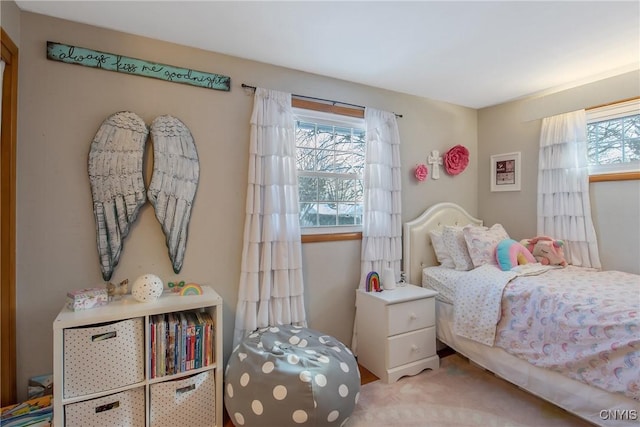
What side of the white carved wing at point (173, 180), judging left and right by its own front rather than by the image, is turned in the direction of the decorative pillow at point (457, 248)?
left

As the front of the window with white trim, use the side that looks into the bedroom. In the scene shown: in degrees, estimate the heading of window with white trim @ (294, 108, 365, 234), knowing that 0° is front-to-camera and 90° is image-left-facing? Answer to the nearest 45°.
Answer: approximately 315°

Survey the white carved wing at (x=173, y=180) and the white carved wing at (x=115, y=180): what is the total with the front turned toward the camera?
2

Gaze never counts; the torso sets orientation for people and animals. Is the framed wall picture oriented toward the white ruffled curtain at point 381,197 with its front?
yes

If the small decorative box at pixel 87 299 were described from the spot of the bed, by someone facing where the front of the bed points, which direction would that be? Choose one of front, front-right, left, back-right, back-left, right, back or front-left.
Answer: right

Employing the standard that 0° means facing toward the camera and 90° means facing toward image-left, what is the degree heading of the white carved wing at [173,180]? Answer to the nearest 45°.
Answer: approximately 0°

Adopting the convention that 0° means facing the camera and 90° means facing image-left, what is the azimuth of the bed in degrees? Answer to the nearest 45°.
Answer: approximately 315°

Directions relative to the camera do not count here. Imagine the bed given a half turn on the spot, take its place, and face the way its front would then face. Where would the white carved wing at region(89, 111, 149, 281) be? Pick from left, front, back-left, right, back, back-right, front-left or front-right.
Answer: left

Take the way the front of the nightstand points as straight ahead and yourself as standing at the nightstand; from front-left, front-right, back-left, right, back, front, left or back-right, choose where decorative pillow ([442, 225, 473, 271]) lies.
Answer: left

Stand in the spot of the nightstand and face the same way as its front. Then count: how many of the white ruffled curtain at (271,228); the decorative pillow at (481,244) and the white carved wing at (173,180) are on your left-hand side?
1

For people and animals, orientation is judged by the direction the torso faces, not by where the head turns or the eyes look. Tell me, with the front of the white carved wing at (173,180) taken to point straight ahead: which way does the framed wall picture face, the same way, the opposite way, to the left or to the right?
to the right

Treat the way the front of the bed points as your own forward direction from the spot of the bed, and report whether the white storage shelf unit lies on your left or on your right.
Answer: on your right

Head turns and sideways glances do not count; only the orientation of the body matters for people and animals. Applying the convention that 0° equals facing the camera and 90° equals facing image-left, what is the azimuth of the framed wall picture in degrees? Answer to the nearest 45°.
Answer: approximately 45°
